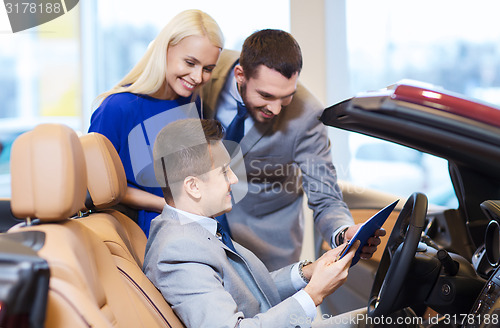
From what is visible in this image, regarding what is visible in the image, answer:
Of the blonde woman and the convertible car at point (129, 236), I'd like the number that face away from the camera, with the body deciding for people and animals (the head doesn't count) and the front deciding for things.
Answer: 0

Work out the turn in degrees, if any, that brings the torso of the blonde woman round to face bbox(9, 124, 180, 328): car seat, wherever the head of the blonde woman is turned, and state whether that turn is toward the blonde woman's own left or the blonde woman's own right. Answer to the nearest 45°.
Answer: approximately 45° to the blonde woman's own right

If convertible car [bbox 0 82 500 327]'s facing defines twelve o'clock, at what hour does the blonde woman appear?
The blonde woman is roughly at 9 o'clock from the convertible car.

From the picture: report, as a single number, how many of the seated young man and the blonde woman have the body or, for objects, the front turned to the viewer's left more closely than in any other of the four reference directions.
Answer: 0

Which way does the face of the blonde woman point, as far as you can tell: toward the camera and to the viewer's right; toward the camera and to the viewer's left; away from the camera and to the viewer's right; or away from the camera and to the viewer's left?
toward the camera and to the viewer's right

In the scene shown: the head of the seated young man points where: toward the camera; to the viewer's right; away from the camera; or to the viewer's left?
to the viewer's right

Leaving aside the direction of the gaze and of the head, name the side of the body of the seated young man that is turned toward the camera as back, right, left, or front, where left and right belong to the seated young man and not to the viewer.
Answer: right

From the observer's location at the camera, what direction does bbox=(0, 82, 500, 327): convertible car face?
facing to the right of the viewer
